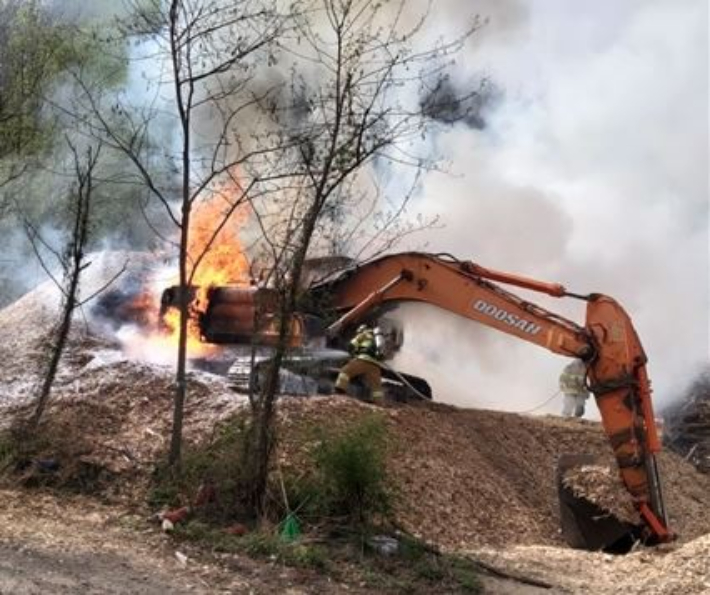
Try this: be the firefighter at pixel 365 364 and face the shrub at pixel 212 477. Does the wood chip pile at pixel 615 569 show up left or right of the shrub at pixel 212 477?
left

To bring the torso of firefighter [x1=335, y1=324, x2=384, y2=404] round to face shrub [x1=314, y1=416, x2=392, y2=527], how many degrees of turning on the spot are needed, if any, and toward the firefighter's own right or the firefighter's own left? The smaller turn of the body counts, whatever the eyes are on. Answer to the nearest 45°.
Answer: approximately 135° to the firefighter's own left

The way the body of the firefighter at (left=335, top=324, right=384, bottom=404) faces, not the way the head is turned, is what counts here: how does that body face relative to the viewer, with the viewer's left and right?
facing away from the viewer and to the left of the viewer

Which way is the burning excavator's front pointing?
to the viewer's right

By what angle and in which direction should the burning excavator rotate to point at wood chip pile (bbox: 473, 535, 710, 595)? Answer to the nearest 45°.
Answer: approximately 90° to its right

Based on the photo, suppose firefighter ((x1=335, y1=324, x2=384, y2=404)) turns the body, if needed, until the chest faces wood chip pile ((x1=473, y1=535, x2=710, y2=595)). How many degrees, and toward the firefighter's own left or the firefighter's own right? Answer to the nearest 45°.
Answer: approximately 180°

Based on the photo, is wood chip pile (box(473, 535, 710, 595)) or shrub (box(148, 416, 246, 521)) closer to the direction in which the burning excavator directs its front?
the wood chip pile

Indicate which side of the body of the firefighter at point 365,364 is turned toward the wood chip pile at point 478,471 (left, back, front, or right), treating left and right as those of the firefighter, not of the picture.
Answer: back

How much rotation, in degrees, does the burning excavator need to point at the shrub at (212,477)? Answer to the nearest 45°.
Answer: approximately 135° to its right

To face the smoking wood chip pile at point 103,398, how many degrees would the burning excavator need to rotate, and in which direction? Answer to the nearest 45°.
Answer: approximately 180°

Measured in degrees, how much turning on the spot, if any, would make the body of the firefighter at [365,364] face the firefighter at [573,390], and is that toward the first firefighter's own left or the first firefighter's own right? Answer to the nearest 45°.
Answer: approximately 90° to the first firefighter's own right

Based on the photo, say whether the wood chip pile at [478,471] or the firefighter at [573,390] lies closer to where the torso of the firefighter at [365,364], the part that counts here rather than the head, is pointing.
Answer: the firefighter

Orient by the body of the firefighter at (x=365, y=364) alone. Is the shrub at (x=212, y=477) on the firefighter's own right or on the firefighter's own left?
on the firefighter's own left

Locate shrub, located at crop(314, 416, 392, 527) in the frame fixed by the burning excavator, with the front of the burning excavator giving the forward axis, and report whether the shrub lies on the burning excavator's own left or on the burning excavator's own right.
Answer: on the burning excavator's own right

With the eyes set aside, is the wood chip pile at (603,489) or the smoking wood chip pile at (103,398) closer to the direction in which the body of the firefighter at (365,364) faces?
the smoking wood chip pile

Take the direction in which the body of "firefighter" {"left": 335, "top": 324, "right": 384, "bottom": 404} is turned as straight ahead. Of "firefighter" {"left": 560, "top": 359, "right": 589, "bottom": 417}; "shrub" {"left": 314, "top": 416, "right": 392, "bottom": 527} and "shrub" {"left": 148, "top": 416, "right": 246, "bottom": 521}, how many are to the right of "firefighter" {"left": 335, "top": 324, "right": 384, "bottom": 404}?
1
